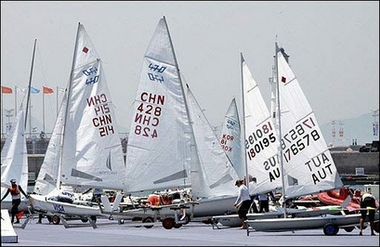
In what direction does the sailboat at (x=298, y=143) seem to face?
to the viewer's left

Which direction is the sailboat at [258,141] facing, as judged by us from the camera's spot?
facing to the left of the viewer

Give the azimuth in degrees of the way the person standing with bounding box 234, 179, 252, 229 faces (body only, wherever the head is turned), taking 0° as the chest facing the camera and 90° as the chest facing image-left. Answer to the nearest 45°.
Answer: approximately 90°

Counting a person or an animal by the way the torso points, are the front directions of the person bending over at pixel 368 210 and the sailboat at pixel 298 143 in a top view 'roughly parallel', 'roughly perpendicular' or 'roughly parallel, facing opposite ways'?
roughly perpendicular

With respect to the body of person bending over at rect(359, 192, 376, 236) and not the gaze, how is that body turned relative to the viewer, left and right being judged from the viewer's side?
facing away from the viewer

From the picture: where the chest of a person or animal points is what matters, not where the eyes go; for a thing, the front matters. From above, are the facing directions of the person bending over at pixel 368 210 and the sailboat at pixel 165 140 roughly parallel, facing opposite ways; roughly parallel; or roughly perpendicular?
roughly perpendicular

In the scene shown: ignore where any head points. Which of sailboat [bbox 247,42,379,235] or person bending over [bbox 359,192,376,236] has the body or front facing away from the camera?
the person bending over
